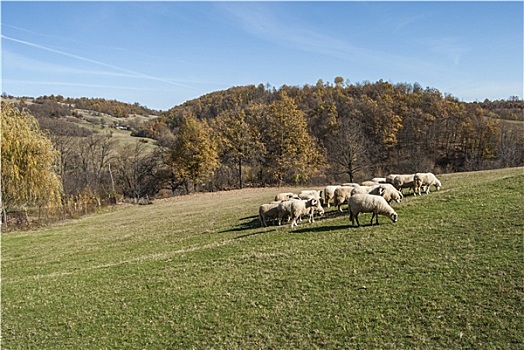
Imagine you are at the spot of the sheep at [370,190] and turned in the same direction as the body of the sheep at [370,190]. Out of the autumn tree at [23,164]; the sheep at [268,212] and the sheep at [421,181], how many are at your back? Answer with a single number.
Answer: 2

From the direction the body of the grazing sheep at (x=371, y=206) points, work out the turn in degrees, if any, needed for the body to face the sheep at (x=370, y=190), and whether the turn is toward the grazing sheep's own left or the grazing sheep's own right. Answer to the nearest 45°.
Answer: approximately 90° to the grazing sheep's own left

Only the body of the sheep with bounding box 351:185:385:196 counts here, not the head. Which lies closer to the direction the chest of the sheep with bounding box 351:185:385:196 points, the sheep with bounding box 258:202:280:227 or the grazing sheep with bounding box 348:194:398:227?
the grazing sheep

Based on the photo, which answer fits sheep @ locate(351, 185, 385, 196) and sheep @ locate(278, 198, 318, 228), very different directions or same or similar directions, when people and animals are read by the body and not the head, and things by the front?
same or similar directions

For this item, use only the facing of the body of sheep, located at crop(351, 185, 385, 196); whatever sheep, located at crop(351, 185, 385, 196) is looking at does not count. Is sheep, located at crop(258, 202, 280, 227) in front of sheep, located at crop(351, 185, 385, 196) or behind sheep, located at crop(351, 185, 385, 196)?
behind

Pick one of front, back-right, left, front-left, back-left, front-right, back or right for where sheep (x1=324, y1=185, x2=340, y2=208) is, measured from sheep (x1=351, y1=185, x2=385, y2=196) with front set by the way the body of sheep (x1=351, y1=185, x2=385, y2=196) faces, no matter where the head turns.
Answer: back-left

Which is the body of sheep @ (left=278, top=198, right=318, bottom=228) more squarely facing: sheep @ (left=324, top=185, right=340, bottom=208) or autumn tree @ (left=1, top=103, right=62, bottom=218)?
the sheep

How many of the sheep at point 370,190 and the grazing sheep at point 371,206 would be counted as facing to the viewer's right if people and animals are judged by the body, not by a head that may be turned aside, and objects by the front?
2

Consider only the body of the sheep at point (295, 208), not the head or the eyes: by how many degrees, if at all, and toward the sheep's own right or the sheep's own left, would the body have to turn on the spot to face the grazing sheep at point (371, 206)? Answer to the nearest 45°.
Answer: approximately 45° to the sheep's own right

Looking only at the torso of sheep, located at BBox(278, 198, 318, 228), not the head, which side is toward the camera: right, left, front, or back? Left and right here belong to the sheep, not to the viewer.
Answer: right

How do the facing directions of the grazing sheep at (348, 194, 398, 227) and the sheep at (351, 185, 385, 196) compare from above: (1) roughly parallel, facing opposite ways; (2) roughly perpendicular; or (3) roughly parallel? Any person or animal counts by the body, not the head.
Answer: roughly parallel

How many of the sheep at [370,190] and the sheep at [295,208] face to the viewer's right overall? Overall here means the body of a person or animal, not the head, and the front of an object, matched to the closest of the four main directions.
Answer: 2

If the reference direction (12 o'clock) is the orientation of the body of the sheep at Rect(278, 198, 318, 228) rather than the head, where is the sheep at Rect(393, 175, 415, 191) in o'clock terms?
the sheep at Rect(393, 175, 415, 191) is roughly at 11 o'clock from the sheep at Rect(278, 198, 318, 228).

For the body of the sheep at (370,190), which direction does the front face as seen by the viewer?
to the viewer's right

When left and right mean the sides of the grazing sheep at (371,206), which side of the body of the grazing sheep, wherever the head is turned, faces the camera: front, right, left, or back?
right

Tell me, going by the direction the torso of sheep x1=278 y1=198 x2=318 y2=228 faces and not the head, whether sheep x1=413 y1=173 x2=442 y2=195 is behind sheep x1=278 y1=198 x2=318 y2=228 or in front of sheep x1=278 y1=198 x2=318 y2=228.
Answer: in front
